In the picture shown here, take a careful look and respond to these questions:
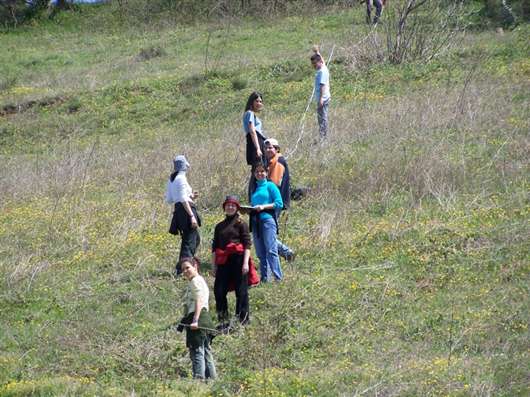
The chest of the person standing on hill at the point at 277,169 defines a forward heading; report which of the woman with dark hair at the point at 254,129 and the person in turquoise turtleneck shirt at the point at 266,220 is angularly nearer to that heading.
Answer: the person in turquoise turtleneck shirt

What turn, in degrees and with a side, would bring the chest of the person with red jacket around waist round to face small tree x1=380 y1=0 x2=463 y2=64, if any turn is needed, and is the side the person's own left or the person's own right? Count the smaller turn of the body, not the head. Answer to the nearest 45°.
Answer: approximately 180°

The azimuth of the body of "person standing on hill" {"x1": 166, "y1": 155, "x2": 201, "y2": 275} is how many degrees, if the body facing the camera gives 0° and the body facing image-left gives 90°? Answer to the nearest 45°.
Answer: approximately 270°

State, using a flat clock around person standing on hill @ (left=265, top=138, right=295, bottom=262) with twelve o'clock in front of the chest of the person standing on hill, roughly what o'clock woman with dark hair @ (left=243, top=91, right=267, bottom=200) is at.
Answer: The woman with dark hair is roughly at 4 o'clock from the person standing on hill.

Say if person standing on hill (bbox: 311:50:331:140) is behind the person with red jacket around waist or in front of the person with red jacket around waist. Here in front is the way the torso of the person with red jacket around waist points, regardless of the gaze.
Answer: behind

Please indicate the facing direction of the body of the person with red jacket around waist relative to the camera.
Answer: toward the camera

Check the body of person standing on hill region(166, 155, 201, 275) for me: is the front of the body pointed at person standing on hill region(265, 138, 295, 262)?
yes

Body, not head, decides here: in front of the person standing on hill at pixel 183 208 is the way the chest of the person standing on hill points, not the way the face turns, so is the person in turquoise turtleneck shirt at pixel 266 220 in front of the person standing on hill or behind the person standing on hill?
in front

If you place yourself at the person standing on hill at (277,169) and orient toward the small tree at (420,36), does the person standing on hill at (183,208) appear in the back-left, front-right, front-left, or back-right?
back-left

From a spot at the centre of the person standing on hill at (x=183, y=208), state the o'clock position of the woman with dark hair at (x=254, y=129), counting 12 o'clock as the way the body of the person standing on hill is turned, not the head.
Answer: The woman with dark hair is roughly at 10 o'clock from the person standing on hill.

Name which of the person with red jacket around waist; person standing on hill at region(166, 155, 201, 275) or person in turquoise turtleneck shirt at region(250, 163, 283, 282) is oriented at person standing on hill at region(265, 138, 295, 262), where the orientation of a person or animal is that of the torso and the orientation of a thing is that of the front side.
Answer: person standing on hill at region(166, 155, 201, 275)

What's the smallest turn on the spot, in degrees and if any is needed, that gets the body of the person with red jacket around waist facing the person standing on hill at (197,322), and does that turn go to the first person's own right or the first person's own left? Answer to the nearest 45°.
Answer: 0° — they already face them

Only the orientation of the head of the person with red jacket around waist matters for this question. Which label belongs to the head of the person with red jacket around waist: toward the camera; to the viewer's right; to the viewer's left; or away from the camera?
toward the camera
